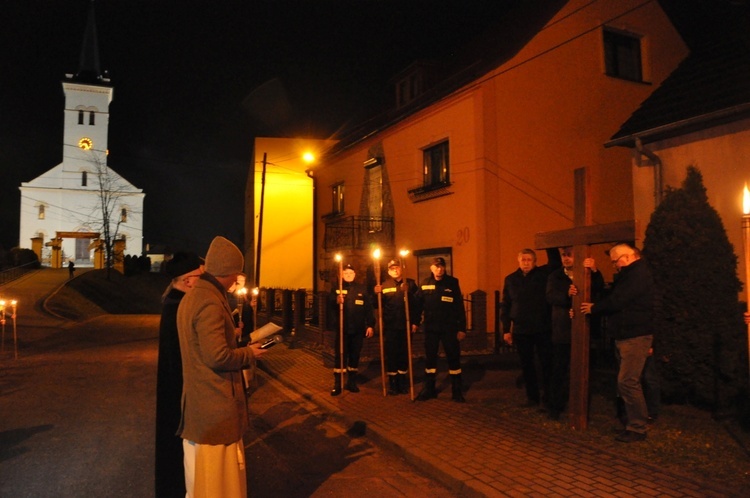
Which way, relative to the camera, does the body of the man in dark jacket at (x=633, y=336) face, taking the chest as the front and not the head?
to the viewer's left

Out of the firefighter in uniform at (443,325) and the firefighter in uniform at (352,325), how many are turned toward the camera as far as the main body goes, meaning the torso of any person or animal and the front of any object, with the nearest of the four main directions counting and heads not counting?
2

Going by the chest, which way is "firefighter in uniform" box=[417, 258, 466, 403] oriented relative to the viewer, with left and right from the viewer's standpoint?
facing the viewer

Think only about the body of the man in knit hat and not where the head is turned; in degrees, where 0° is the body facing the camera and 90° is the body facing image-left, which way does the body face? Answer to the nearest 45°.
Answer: approximately 270°

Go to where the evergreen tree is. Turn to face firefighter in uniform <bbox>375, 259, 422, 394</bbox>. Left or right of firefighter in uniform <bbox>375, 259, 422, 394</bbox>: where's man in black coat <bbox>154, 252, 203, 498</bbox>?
left

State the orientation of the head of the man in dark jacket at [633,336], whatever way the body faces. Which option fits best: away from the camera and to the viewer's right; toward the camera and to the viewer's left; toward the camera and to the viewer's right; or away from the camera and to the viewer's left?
toward the camera and to the viewer's left

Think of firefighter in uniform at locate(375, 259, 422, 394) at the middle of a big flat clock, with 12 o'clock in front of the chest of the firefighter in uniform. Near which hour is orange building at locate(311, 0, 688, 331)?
The orange building is roughly at 7 o'clock from the firefighter in uniform.

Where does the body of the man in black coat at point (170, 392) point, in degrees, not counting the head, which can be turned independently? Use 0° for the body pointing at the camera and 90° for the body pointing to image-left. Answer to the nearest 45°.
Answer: approximately 270°

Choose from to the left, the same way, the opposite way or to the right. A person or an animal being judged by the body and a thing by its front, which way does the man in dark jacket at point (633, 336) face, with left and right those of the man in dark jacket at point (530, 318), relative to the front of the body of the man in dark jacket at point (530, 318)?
to the right

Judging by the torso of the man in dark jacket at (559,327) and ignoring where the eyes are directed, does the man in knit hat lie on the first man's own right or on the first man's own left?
on the first man's own right
